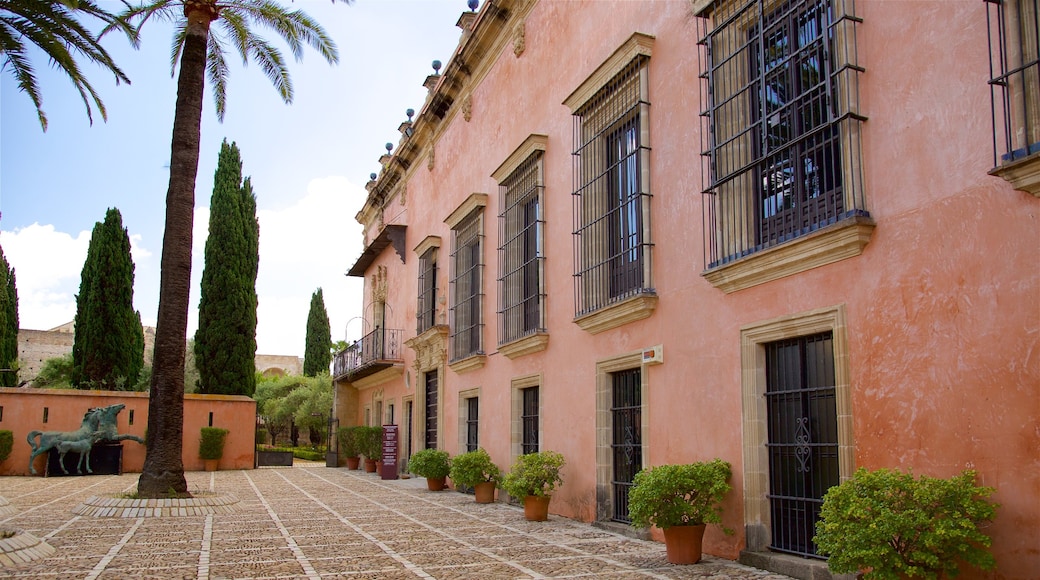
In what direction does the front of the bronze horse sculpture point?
to the viewer's right

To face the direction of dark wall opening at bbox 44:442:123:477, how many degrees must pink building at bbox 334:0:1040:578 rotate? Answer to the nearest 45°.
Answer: approximately 90° to its right

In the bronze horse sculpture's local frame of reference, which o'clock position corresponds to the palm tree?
The palm tree is roughly at 3 o'clock from the bronze horse sculpture.

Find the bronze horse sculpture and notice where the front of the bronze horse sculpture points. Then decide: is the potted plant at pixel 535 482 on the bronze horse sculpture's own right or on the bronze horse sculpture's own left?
on the bronze horse sculpture's own right

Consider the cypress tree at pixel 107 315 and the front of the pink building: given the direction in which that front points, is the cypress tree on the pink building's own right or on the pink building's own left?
on the pink building's own right

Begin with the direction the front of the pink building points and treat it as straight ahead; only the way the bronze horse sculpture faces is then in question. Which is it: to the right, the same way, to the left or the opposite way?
the opposite way

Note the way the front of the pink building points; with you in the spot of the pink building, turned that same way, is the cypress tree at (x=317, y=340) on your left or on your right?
on your right

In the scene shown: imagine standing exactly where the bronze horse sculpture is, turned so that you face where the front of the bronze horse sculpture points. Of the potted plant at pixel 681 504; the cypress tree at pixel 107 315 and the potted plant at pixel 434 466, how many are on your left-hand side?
1

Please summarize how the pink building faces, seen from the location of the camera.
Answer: facing the viewer and to the left of the viewer

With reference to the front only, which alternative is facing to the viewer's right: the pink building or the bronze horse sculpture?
the bronze horse sculpture

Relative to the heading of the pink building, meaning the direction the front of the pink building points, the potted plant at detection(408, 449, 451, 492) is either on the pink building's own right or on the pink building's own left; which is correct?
on the pink building's own right

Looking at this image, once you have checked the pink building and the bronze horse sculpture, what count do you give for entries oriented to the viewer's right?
1

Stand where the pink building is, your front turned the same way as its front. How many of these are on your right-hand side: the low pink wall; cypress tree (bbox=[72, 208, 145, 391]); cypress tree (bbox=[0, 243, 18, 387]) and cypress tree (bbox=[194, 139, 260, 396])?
4
